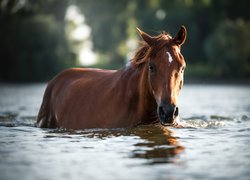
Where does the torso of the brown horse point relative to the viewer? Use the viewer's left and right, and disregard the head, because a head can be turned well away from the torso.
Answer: facing the viewer and to the right of the viewer
